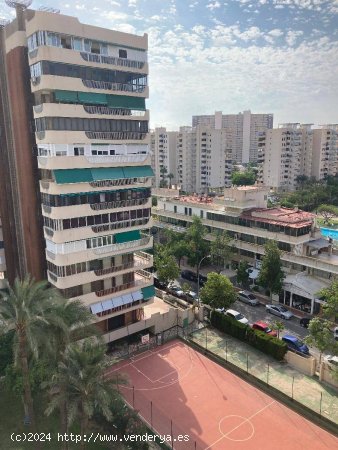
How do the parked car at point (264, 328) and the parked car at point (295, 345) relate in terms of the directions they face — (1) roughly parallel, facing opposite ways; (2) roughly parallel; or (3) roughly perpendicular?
roughly parallel

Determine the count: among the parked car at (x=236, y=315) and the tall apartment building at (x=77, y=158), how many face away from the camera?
0

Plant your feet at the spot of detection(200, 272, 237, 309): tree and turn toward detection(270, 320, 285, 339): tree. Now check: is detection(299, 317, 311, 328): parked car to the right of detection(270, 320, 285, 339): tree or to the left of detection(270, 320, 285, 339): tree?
left

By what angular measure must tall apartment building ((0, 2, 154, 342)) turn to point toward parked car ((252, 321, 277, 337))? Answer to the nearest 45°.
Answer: approximately 45° to its left

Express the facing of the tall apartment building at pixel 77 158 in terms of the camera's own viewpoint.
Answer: facing the viewer and to the right of the viewer
